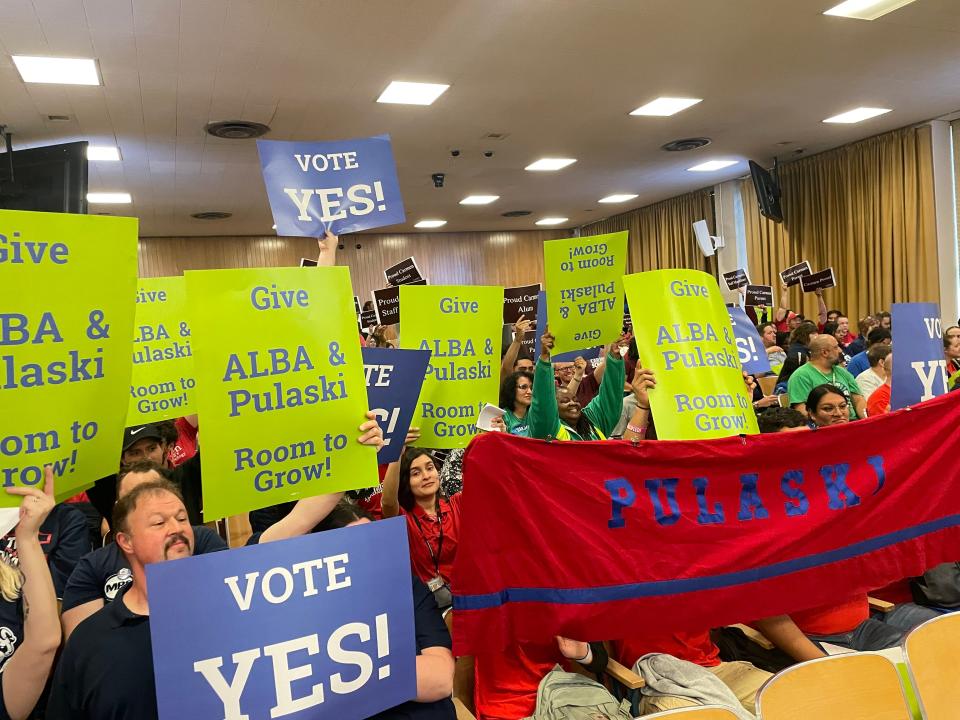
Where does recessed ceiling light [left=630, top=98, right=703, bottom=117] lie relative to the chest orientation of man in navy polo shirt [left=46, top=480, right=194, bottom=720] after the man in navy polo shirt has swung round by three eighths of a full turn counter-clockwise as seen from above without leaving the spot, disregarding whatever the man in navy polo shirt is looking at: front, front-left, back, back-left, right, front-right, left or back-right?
front-right

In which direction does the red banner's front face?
toward the camera

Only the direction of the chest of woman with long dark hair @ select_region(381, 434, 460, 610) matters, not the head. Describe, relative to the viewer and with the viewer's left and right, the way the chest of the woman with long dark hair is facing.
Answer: facing the viewer

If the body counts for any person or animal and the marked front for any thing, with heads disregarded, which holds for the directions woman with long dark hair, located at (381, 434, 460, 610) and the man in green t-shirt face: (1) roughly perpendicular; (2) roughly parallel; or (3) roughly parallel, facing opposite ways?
roughly parallel

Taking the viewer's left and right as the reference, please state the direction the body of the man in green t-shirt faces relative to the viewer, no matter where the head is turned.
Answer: facing the viewer and to the right of the viewer

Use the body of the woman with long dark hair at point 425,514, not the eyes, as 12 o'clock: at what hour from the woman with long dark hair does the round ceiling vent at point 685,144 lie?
The round ceiling vent is roughly at 7 o'clock from the woman with long dark hair.

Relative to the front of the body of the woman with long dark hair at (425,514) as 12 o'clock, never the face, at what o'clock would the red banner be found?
The red banner is roughly at 10 o'clock from the woman with long dark hair.

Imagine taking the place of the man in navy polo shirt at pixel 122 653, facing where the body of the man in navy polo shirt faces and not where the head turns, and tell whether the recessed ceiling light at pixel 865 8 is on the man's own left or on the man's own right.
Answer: on the man's own left

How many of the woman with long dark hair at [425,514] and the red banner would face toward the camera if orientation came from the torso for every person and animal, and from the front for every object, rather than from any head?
2

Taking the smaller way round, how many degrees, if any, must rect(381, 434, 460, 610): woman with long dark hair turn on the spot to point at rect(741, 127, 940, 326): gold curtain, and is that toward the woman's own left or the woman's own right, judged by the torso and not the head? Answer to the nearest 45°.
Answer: approximately 135° to the woman's own left

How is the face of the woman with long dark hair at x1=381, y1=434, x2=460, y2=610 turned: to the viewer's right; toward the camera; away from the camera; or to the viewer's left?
toward the camera

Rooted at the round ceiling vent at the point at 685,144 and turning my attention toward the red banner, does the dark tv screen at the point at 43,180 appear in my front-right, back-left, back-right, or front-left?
front-right

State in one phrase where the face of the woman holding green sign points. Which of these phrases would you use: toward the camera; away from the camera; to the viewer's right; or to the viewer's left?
toward the camera
